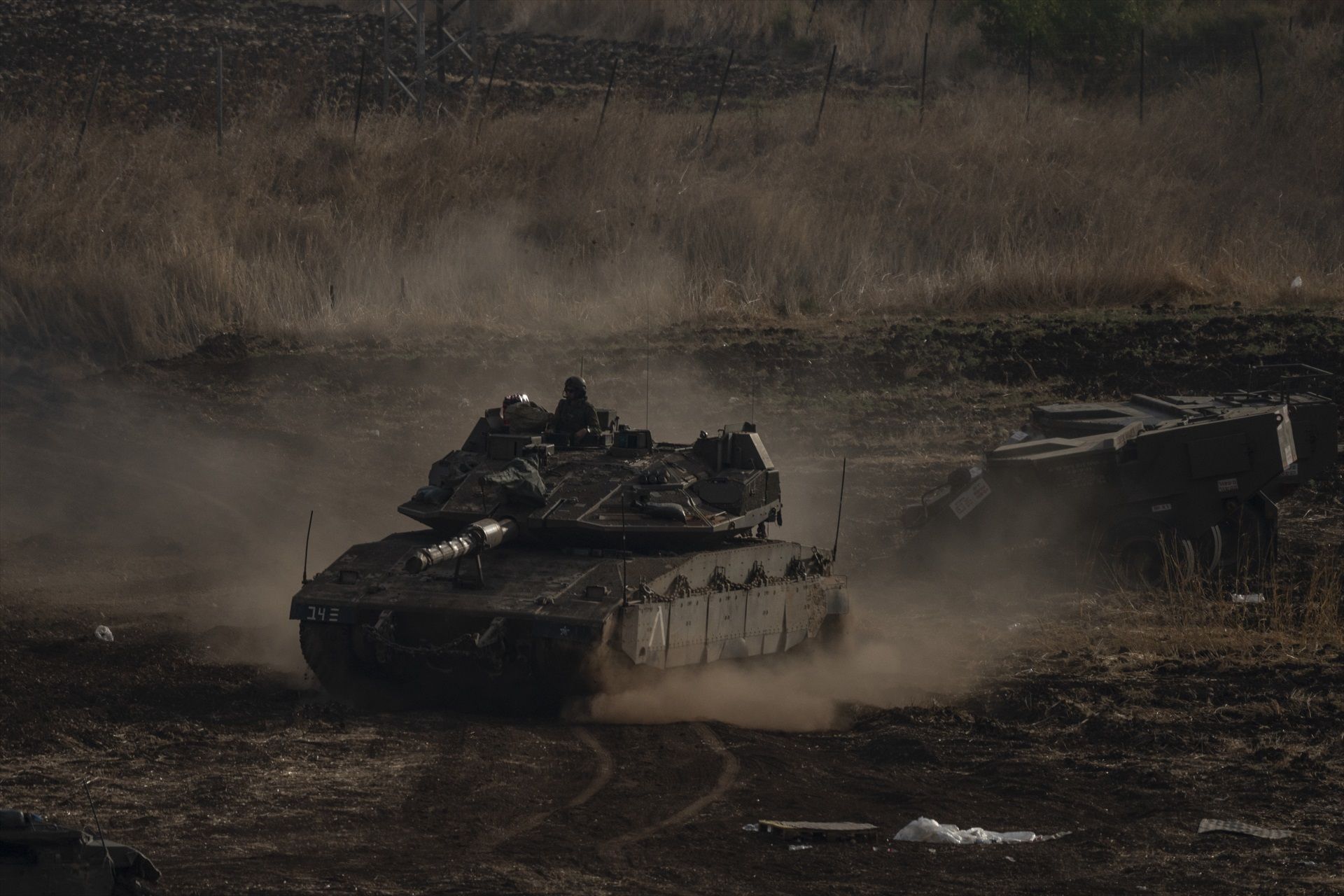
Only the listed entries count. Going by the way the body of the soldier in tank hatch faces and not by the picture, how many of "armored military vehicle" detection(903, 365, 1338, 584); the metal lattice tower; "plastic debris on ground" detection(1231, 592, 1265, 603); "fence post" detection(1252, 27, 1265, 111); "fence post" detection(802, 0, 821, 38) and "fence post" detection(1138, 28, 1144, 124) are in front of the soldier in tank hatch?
0

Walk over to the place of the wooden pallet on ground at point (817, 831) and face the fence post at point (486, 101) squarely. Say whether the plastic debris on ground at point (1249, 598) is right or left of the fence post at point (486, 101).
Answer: right

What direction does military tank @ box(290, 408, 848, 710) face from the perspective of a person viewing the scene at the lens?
facing the viewer and to the left of the viewer

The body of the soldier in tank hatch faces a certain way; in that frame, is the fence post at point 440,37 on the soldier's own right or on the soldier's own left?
on the soldier's own right

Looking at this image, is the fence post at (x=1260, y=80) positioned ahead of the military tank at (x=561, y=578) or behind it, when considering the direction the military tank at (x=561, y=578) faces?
behind

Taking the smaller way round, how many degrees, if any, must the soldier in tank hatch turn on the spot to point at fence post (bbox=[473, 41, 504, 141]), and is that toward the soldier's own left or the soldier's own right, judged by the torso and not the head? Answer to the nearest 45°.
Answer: approximately 135° to the soldier's own right

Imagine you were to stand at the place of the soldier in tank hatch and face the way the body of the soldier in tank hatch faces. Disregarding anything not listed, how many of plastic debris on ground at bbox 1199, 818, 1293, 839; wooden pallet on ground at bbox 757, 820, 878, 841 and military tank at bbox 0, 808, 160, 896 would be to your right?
0

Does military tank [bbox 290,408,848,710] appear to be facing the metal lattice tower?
no

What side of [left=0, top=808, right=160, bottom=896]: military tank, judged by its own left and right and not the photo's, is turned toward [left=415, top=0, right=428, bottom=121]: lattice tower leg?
left

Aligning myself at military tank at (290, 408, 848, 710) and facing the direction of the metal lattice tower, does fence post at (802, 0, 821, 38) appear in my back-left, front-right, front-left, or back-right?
front-right

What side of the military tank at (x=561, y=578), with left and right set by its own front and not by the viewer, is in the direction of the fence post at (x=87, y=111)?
right

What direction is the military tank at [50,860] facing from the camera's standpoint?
to the viewer's right

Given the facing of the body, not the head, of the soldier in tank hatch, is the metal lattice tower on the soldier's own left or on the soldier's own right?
on the soldier's own right

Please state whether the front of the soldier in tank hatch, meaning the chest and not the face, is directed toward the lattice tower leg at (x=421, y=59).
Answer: no

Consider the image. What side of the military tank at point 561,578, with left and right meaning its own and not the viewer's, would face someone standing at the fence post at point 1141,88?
back
